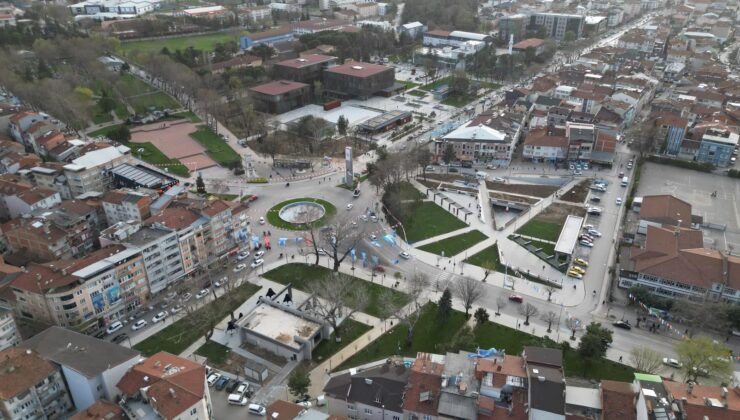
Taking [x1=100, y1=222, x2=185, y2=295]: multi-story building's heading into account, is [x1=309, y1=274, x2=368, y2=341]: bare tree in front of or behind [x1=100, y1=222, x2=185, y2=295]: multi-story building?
in front

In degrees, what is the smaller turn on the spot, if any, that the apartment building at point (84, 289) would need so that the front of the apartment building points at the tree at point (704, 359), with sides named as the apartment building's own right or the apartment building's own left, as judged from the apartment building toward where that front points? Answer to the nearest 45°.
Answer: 0° — it already faces it

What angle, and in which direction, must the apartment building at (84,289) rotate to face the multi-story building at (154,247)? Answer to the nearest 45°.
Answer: approximately 45° to its left

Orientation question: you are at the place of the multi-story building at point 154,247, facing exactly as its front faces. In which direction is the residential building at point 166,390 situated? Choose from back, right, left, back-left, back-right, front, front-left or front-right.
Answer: front-right

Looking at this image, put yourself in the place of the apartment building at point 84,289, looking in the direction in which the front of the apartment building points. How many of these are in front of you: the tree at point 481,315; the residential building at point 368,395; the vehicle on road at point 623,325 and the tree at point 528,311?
4

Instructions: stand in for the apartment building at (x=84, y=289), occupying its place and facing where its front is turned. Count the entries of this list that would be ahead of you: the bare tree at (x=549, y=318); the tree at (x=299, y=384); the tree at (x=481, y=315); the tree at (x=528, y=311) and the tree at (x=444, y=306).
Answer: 5

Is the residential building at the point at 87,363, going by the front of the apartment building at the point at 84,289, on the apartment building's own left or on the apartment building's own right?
on the apartment building's own right

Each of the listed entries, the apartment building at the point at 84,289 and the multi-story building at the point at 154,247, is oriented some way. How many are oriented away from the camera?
0

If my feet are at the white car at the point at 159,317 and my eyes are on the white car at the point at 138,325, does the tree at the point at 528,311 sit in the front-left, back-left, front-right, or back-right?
back-left

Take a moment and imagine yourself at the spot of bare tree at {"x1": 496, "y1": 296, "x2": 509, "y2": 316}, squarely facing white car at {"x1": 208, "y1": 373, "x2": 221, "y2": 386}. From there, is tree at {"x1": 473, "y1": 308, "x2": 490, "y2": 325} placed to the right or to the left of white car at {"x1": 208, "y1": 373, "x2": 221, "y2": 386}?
left

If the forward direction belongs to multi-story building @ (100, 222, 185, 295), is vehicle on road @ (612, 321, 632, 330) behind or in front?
in front

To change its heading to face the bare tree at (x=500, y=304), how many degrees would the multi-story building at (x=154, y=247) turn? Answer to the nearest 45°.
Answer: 0° — it already faces it

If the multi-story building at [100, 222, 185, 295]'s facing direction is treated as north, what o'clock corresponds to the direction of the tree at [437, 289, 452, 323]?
The tree is roughly at 12 o'clock from the multi-story building.

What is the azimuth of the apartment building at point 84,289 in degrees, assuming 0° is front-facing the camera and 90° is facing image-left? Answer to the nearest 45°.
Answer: approximately 315°

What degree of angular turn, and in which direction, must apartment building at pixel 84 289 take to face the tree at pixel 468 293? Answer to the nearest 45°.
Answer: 0° — it already faces it
